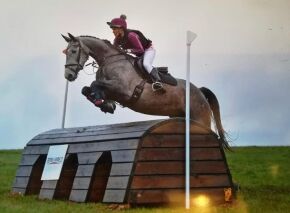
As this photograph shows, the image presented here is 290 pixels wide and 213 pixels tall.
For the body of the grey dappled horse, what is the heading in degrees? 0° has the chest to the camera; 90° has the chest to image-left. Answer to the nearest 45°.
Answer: approximately 90°

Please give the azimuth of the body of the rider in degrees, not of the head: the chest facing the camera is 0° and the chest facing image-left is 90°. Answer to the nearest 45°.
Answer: approximately 90°
